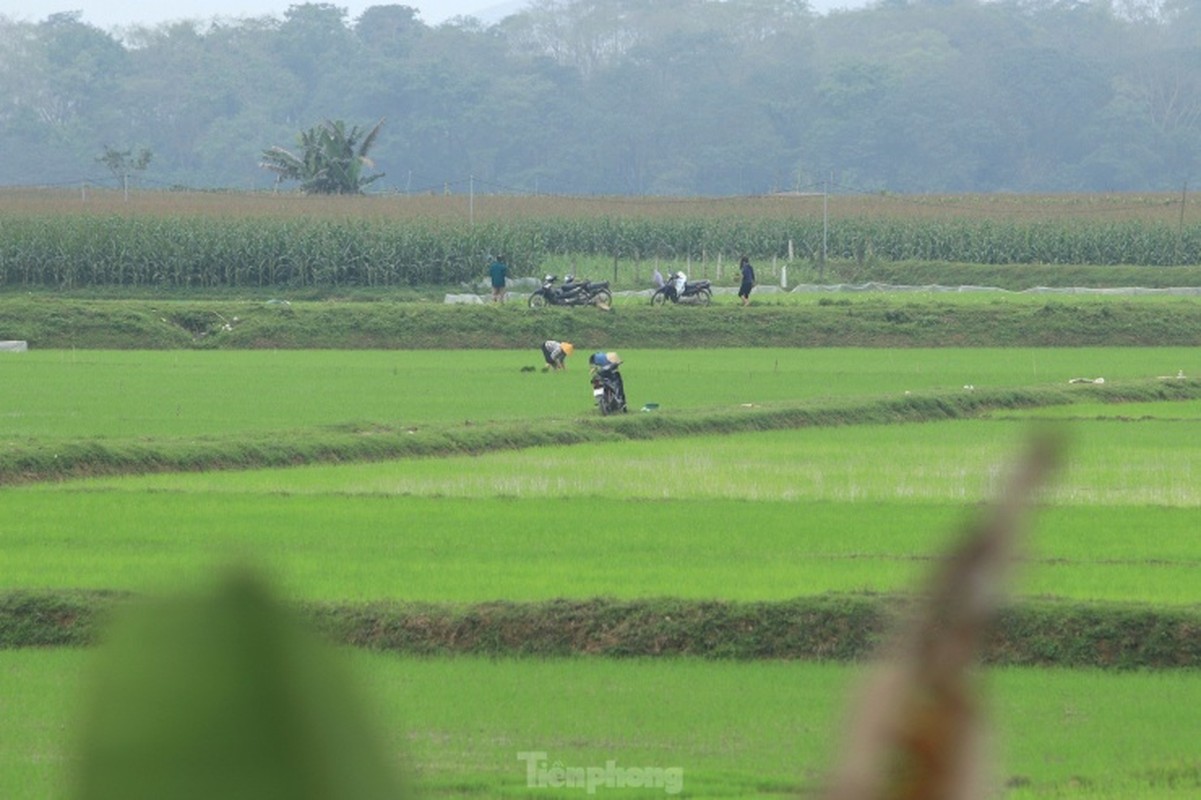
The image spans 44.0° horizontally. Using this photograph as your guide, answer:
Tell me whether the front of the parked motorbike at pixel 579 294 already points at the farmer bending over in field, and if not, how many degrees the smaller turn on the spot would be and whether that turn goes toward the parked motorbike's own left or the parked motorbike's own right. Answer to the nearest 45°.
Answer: approximately 90° to the parked motorbike's own left

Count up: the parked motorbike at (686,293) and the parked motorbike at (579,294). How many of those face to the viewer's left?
2

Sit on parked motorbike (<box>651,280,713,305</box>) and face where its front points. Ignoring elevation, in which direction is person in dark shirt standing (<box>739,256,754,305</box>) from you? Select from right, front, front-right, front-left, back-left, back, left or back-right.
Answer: back

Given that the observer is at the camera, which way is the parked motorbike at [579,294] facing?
facing to the left of the viewer

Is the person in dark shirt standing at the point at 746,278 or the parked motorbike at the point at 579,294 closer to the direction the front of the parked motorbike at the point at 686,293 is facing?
the parked motorbike

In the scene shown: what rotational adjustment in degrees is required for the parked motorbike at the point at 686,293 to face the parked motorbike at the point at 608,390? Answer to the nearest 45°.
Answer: approximately 90° to its left

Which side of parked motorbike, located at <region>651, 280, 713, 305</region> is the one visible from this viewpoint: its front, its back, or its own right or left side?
left

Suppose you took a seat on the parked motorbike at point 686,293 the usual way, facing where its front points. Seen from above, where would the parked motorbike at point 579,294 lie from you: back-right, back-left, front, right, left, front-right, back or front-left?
front-left
